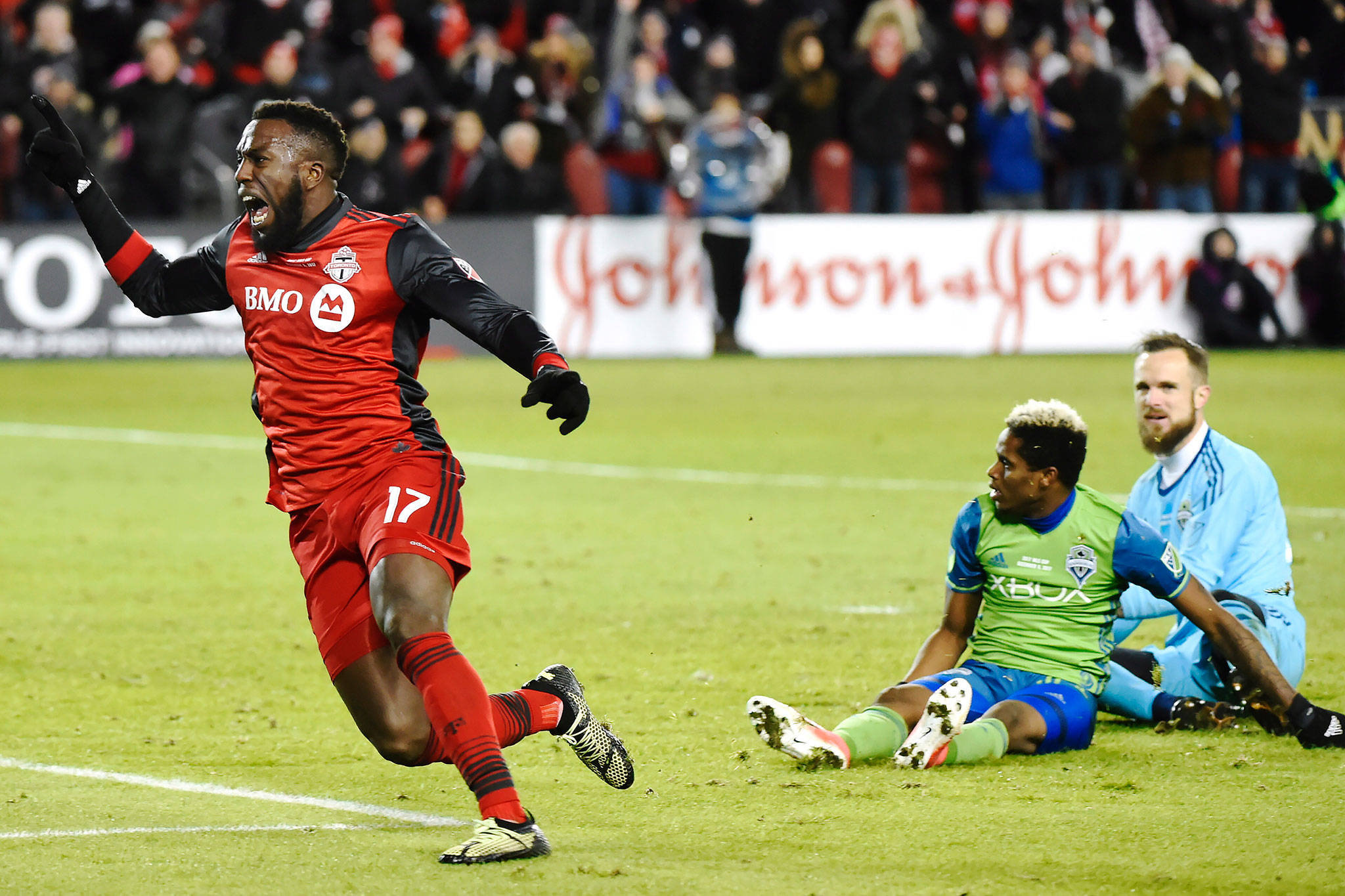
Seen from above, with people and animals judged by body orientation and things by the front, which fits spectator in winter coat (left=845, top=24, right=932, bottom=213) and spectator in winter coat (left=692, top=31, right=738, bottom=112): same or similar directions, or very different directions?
same or similar directions

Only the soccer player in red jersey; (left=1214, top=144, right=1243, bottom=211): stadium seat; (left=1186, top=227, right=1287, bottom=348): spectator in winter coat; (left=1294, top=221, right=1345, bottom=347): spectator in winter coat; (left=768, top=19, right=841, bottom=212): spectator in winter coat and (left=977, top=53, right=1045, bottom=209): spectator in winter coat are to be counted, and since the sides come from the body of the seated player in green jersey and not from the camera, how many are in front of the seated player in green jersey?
1

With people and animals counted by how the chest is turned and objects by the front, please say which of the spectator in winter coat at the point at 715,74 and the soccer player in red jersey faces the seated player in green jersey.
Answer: the spectator in winter coat

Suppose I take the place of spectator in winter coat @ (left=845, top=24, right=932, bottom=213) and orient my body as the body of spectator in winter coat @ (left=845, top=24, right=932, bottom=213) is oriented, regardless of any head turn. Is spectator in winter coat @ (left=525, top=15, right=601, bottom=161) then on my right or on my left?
on my right

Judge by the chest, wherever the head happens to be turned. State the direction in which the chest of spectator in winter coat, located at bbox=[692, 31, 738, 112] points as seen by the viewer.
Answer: toward the camera

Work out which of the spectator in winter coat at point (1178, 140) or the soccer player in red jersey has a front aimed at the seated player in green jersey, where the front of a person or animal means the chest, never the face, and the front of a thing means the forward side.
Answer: the spectator in winter coat

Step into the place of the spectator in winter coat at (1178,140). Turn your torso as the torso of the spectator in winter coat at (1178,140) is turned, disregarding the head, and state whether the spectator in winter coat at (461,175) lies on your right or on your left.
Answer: on your right

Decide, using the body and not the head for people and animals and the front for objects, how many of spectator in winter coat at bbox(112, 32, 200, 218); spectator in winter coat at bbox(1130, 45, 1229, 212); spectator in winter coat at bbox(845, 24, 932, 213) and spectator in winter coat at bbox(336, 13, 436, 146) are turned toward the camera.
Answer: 4

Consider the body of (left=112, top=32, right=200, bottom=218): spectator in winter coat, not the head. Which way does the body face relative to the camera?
toward the camera

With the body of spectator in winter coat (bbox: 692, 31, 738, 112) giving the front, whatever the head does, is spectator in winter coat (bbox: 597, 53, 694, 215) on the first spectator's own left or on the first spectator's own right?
on the first spectator's own right

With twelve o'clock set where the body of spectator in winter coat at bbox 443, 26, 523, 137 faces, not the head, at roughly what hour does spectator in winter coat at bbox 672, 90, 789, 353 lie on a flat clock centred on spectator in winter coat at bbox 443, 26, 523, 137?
spectator in winter coat at bbox 672, 90, 789, 353 is roughly at 10 o'clock from spectator in winter coat at bbox 443, 26, 523, 137.

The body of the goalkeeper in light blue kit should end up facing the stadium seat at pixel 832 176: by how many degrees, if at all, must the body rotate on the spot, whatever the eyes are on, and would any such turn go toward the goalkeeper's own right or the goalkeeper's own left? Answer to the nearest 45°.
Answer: approximately 135° to the goalkeeper's own right

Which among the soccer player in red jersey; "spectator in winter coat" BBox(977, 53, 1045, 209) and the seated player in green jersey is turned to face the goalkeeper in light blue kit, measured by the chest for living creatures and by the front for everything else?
the spectator in winter coat

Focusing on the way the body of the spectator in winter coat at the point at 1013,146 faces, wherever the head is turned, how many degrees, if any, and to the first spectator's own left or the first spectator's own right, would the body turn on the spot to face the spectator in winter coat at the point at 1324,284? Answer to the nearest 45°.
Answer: approximately 90° to the first spectator's own left

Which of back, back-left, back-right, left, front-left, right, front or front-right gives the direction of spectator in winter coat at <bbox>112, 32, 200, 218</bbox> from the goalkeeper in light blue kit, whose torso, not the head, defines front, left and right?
right
